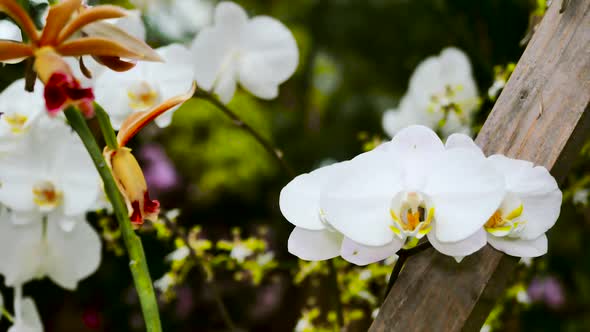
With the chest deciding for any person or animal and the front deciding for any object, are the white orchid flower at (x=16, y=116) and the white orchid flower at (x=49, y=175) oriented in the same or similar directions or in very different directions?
same or similar directions

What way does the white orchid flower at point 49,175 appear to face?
toward the camera

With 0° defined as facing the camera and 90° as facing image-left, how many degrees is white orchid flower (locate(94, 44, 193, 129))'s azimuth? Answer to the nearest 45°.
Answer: approximately 0°

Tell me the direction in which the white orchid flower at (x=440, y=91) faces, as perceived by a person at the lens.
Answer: facing the viewer and to the right of the viewer

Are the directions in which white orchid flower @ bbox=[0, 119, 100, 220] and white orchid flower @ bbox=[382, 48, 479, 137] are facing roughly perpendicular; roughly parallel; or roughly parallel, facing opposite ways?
roughly parallel

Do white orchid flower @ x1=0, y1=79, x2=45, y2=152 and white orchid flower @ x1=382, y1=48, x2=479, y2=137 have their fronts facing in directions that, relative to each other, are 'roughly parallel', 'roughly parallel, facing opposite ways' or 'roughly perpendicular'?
roughly parallel

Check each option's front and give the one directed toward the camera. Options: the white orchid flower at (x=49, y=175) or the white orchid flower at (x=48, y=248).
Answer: the white orchid flower at (x=49, y=175)
